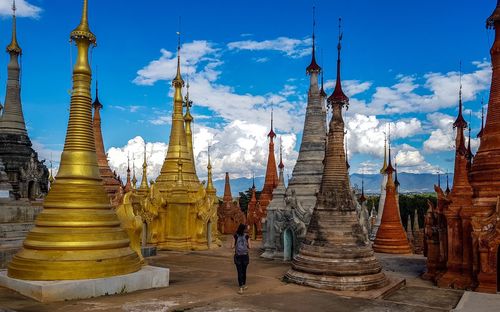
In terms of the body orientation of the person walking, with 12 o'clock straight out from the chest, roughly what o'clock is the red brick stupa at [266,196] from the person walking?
The red brick stupa is roughly at 12 o'clock from the person walking.

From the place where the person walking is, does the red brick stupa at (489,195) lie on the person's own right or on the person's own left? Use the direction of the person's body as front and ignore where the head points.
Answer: on the person's own right

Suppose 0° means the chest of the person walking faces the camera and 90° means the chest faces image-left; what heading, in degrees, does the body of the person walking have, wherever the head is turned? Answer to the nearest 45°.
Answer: approximately 180°

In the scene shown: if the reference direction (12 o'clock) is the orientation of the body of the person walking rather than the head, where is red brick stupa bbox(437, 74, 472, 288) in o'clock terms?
The red brick stupa is roughly at 2 o'clock from the person walking.

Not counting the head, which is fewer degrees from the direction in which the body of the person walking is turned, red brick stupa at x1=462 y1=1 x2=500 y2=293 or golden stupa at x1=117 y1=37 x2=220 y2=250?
the golden stupa

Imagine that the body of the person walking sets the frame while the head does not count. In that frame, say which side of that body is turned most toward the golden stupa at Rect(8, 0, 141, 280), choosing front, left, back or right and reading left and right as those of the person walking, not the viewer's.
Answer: left

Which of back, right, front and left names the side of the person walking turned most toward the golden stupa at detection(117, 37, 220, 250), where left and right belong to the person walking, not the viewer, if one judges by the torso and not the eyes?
front

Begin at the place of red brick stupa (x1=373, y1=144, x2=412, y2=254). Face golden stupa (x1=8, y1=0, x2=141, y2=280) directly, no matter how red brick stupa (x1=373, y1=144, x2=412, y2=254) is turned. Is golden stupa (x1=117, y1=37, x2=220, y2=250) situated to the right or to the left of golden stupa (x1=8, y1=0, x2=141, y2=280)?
right

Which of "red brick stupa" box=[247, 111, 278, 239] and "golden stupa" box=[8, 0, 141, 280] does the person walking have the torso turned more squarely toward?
the red brick stupa
